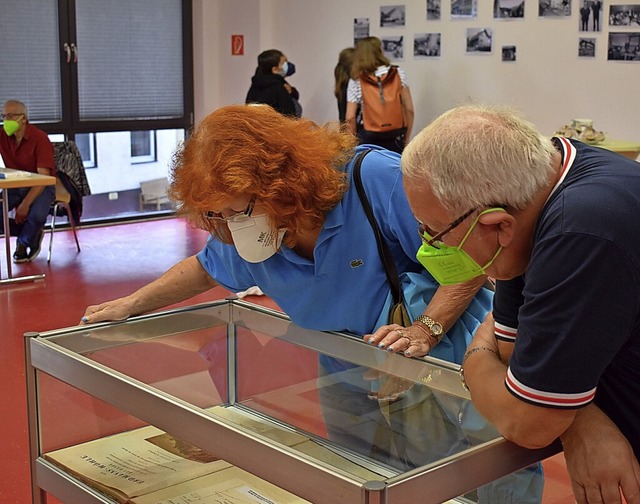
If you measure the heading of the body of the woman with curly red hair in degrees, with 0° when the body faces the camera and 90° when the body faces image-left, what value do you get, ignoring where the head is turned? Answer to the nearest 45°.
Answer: approximately 45°

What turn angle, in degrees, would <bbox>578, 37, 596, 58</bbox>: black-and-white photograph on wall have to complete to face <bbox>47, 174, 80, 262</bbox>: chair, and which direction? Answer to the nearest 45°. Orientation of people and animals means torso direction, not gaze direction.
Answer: approximately 90° to its right

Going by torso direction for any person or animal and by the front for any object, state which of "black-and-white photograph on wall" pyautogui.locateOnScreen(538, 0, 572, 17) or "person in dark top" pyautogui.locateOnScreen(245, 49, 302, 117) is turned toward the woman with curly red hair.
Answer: the black-and-white photograph on wall

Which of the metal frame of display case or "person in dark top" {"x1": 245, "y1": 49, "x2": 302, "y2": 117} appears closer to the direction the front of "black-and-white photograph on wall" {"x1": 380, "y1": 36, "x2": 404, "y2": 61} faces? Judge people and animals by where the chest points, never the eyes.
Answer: the metal frame of display case

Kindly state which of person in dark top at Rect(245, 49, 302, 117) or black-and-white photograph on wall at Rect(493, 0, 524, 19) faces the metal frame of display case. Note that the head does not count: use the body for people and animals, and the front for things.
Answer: the black-and-white photograph on wall

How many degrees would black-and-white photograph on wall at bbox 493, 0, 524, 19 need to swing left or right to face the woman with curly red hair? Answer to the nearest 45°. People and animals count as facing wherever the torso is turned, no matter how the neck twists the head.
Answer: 0° — it already faces them

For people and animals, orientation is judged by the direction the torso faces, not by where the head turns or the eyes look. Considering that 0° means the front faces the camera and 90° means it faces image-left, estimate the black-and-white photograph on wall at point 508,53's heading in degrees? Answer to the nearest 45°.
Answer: approximately 0°

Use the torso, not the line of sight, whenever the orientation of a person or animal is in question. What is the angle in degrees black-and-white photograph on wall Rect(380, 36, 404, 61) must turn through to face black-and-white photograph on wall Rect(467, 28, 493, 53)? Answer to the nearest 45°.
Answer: approximately 45° to its left

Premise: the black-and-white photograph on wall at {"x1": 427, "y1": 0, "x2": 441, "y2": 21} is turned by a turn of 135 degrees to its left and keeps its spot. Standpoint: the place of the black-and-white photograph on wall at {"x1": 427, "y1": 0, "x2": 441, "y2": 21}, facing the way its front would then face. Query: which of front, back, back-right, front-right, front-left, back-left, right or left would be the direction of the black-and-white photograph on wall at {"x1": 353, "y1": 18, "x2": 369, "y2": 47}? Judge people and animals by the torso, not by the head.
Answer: left

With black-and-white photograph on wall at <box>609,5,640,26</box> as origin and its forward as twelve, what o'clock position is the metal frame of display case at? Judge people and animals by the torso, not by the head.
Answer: The metal frame of display case is roughly at 12 o'clock from the black-and-white photograph on wall.

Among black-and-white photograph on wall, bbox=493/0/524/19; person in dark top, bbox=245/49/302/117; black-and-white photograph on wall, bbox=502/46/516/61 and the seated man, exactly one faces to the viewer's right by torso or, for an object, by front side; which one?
the person in dark top

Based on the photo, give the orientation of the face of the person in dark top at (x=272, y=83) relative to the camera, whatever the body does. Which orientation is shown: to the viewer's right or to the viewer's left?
to the viewer's right
